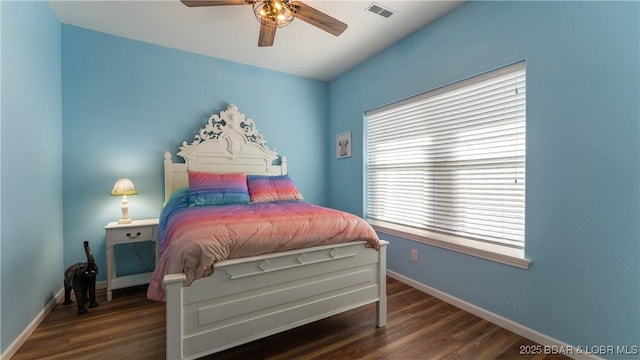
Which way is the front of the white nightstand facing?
toward the camera

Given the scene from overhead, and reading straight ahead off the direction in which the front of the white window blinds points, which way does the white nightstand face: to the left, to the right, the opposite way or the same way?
to the left

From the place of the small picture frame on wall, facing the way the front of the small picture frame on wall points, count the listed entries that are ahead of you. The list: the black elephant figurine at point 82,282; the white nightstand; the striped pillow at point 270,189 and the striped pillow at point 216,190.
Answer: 4

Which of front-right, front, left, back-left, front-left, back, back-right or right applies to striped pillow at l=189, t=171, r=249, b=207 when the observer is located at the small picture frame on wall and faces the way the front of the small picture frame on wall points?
front

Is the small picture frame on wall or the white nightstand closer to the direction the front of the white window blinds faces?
the white nightstand

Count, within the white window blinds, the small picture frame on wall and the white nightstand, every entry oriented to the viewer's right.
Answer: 0

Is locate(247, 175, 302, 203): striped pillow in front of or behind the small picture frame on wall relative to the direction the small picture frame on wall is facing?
in front

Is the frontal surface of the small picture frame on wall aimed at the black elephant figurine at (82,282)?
yes

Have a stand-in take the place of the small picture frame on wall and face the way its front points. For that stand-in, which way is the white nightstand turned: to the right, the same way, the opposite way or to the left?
to the left

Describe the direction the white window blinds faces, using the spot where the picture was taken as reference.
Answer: facing the viewer and to the left of the viewer

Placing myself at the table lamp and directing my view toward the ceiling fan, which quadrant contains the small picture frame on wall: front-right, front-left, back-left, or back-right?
front-left

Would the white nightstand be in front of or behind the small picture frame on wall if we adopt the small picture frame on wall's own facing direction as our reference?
in front
